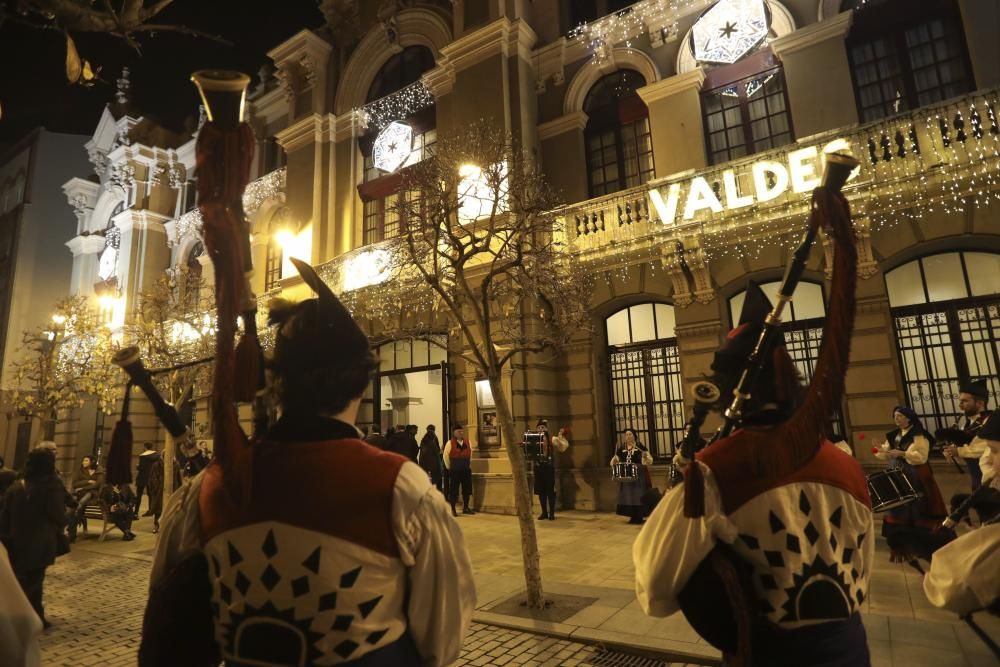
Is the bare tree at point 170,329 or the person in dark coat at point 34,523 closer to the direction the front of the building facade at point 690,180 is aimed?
the person in dark coat

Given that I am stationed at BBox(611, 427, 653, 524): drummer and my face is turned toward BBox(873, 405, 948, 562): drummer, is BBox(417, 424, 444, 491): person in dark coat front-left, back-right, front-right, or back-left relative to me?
back-right

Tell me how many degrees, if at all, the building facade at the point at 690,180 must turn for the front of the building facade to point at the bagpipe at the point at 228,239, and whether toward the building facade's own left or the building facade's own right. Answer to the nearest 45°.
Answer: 0° — it already faces it

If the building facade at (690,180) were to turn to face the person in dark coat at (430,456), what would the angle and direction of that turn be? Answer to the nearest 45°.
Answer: approximately 45° to its right

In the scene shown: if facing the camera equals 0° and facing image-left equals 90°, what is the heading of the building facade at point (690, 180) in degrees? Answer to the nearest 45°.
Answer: approximately 45°

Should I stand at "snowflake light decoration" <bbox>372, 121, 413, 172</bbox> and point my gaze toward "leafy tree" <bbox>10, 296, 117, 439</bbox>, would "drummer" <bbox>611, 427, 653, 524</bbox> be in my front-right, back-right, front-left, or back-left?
back-left

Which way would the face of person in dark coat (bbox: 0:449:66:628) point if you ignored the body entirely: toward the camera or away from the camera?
away from the camera

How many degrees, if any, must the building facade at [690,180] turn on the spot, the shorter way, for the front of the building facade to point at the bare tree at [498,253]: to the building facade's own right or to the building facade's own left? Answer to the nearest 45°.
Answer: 0° — it already faces it

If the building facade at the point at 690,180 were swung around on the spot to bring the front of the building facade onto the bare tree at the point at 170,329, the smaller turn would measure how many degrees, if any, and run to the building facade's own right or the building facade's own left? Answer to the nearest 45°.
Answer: approximately 45° to the building facade's own right
